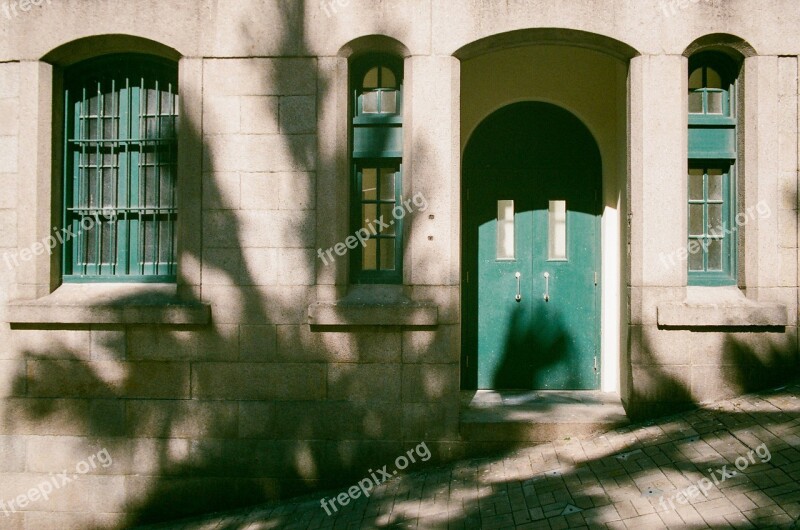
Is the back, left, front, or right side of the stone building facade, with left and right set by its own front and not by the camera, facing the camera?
front
